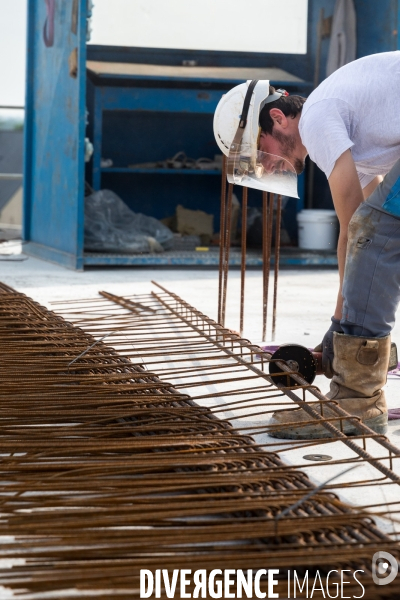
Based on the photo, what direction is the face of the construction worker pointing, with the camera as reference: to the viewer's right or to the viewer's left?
to the viewer's left

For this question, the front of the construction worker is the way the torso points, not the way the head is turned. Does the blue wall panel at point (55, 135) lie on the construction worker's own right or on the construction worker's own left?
on the construction worker's own right

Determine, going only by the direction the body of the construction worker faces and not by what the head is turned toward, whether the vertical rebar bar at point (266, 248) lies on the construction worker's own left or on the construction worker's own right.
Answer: on the construction worker's own right

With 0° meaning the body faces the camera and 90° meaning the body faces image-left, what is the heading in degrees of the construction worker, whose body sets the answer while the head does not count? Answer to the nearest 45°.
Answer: approximately 90°
